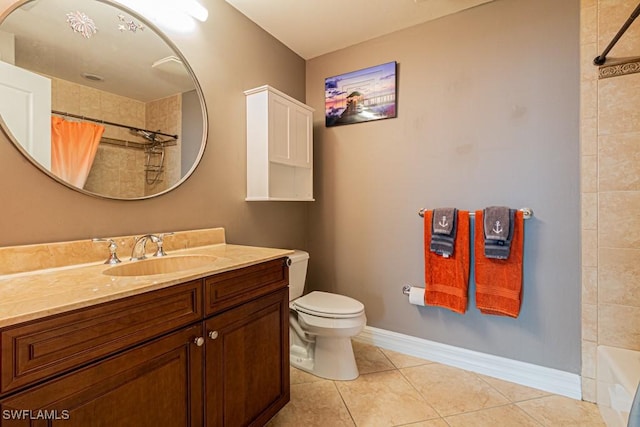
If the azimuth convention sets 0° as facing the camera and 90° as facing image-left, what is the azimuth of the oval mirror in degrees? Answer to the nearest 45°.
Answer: approximately 315°

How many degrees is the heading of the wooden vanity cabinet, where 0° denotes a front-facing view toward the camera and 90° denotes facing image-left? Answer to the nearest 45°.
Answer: approximately 315°

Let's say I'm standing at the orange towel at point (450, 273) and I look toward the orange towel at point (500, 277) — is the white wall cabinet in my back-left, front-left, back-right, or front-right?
back-right

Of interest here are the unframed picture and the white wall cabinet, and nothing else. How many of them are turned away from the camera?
0

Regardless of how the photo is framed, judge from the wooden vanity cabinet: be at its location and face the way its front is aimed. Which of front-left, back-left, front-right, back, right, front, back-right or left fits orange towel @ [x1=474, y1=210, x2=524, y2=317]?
front-left

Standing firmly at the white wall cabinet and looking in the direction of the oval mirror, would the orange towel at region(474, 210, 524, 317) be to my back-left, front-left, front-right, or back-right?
back-left

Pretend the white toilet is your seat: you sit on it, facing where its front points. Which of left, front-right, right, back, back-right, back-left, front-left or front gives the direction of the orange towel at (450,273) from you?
front-left

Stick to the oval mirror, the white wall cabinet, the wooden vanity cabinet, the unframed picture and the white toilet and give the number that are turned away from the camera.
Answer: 0

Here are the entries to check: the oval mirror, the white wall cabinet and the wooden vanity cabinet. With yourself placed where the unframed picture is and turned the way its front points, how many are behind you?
0

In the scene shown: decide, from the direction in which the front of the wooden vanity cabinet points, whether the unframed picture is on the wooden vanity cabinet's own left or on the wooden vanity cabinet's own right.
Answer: on the wooden vanity cabinet's own left

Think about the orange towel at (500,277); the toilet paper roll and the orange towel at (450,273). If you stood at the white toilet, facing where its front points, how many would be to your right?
0

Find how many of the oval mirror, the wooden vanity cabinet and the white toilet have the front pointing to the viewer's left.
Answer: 0
